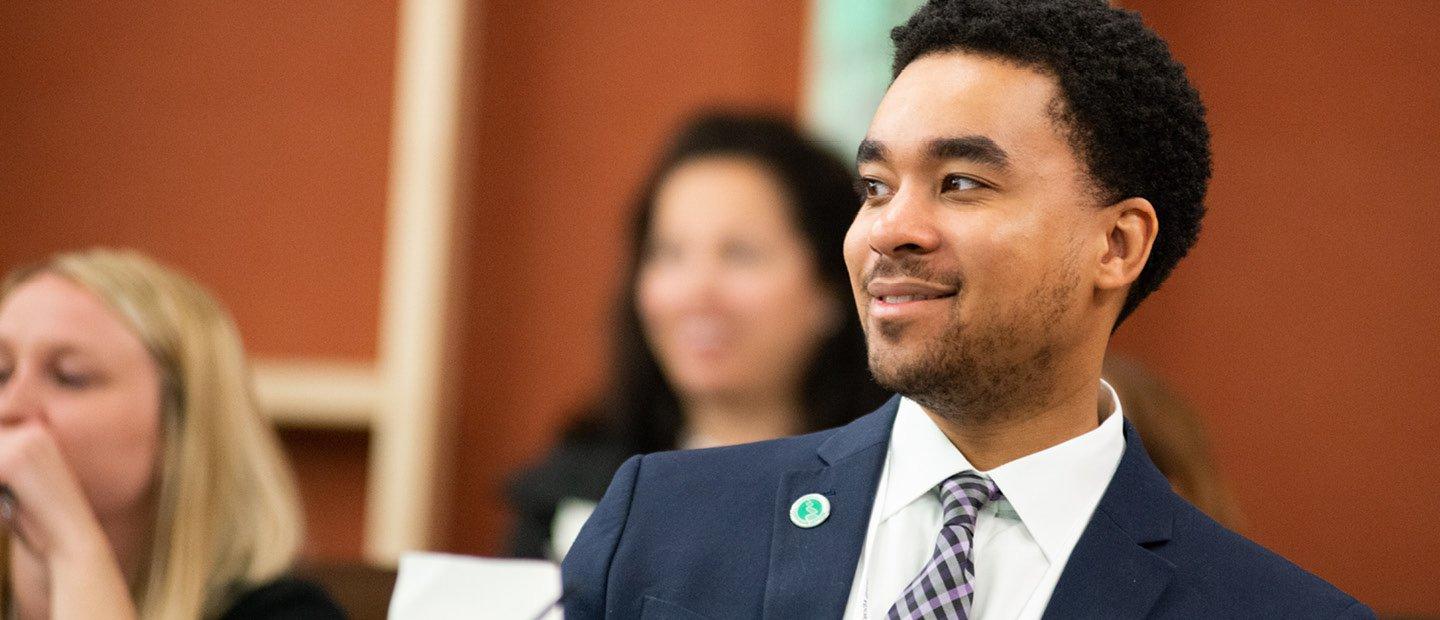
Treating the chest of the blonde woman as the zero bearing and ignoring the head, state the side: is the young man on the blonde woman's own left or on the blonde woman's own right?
on the blonde woman's own left

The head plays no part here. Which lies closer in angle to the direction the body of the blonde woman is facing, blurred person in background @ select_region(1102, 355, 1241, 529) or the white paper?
the white paper

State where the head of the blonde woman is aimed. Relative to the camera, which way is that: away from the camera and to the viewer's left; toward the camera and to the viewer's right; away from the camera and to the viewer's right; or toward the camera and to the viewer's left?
toward the camera and to the viewer's left

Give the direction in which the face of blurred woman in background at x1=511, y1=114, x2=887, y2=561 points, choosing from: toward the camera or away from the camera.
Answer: toward the camera

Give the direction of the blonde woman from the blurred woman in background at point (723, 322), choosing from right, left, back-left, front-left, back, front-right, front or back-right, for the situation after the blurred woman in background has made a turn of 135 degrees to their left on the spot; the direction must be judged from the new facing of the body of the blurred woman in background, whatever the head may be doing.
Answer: back-right

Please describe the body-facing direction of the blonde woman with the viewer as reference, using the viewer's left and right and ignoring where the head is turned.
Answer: facing the viewer and to the left of the viewer

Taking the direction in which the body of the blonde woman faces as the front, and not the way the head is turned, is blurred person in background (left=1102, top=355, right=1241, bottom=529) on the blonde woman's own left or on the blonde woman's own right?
on the blonde woman's own left

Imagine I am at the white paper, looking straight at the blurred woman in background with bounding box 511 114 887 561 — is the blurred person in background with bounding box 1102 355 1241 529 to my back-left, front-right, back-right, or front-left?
front-right

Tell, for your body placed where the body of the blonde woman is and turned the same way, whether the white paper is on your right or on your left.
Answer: on your left

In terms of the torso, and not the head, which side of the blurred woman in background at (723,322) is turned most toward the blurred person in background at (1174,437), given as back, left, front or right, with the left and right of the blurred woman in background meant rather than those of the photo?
left

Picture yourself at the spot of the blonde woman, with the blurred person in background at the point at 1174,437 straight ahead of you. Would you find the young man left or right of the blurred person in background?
right

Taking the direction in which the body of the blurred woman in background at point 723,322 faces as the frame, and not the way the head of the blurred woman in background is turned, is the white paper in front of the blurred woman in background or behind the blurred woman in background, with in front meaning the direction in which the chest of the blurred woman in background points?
in front
